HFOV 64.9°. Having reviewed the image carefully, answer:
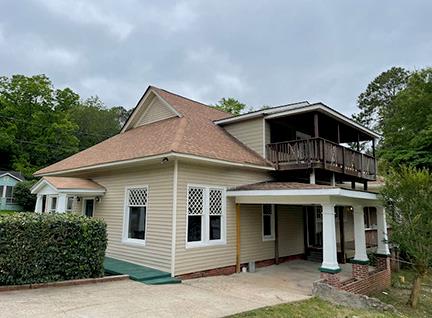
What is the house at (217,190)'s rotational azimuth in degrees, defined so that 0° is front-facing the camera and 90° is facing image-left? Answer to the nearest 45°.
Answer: approximately 45°

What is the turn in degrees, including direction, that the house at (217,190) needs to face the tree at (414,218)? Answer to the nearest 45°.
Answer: approximately 90° to its left

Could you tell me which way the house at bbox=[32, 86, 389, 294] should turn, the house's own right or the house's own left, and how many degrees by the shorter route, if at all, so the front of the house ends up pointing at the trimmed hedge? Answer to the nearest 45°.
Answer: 0° — it already faces it

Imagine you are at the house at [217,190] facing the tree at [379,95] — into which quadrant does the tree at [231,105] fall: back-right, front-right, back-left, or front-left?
front-left

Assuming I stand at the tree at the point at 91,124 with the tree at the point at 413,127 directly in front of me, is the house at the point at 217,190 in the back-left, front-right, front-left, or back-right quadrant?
front-right

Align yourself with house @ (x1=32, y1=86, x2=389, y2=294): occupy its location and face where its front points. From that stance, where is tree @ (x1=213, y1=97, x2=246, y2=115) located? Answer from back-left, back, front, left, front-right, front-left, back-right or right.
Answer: back-right

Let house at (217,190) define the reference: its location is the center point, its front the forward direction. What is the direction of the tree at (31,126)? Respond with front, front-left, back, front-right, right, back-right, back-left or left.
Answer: right

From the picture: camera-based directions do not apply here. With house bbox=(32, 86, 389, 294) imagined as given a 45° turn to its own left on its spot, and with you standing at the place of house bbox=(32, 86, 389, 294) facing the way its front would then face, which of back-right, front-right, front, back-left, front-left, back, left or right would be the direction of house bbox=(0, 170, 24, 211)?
back-right

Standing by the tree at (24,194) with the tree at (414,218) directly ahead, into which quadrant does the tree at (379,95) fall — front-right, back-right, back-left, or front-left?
front-left

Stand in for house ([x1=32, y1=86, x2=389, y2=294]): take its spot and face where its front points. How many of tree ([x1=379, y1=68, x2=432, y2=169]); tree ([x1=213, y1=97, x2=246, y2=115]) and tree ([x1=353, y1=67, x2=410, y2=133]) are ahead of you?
0

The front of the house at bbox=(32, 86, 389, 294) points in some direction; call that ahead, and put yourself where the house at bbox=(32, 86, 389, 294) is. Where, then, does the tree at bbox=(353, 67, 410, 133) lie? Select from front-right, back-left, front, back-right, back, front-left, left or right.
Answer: back

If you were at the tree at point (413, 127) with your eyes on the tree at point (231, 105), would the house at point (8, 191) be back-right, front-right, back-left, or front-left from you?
front-left
